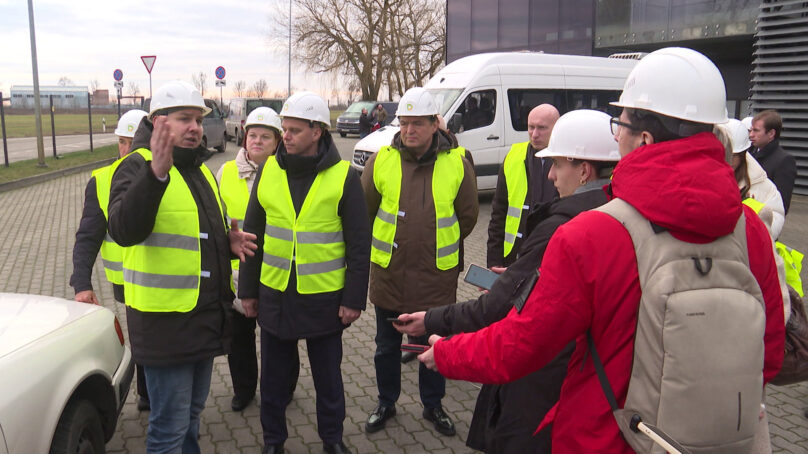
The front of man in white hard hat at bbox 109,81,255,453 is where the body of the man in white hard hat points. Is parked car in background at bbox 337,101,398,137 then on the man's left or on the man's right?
on the man's left

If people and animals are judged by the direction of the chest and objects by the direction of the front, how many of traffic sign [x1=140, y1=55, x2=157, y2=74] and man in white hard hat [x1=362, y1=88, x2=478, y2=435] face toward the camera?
2

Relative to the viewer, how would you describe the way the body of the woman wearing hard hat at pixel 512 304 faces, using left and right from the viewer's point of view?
facing to the left of the viewer

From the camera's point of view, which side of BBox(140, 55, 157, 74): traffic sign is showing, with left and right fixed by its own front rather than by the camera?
front

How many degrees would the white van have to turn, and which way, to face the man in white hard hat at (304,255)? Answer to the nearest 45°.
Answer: approximately 45° to its left

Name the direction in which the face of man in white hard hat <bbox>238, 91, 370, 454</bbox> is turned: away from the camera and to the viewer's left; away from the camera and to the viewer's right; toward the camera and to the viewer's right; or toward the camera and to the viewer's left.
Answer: toward the camera and to the viewer's left

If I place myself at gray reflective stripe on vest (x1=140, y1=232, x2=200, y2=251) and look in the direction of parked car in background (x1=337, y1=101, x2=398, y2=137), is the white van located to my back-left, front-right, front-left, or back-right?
front-right

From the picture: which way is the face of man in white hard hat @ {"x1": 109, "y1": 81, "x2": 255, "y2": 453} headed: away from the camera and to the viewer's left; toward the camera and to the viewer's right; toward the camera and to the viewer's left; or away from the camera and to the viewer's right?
toward the camera and to the viewer's right

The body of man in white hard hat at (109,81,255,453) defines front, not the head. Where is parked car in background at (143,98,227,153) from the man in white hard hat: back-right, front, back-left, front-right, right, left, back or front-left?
back-left

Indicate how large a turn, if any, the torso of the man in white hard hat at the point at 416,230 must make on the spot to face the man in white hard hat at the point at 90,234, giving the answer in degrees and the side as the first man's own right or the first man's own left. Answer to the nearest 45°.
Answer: approximately 90° to the first man's own right

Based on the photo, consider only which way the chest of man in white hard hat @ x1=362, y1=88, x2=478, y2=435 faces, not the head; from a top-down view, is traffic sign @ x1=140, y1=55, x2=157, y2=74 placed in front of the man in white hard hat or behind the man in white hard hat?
behind

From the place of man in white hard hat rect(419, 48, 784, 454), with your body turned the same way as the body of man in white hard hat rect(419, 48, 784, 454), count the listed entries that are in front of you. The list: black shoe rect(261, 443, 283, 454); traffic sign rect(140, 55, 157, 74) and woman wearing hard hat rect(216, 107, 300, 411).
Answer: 3

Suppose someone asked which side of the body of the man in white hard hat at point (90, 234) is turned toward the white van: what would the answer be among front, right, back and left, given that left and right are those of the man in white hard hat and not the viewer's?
left

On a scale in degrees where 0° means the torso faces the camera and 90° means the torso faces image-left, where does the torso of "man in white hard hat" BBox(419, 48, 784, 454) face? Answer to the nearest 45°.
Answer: approximately 135°

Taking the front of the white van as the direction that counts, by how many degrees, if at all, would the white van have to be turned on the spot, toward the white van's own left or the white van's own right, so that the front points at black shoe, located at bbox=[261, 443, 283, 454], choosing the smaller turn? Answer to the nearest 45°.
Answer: approximately 45° to the white van's own left

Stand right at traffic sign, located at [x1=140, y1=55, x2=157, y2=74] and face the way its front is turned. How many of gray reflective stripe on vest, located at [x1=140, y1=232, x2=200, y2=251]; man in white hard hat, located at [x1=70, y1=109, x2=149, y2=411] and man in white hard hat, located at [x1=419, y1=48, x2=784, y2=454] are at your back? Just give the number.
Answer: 0

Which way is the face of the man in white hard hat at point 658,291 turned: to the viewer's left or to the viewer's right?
to the viewer's left

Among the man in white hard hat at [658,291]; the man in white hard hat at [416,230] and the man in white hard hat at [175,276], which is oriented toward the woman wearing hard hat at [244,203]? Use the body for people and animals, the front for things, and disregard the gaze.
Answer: the man in white hard hat at [658,291]

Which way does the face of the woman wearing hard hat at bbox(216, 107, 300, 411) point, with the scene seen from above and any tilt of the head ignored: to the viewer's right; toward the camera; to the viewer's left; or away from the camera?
toward the camera

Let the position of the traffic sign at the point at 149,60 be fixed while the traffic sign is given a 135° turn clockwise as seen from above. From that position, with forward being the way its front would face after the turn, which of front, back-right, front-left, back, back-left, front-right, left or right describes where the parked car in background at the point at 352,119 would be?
right

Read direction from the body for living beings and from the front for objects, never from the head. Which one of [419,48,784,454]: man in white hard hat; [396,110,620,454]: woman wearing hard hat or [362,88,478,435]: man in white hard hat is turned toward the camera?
[362,88,478,435]: man in white hard hat
